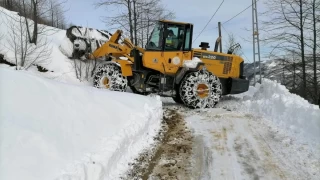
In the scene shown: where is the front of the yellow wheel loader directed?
to the viewer's left
